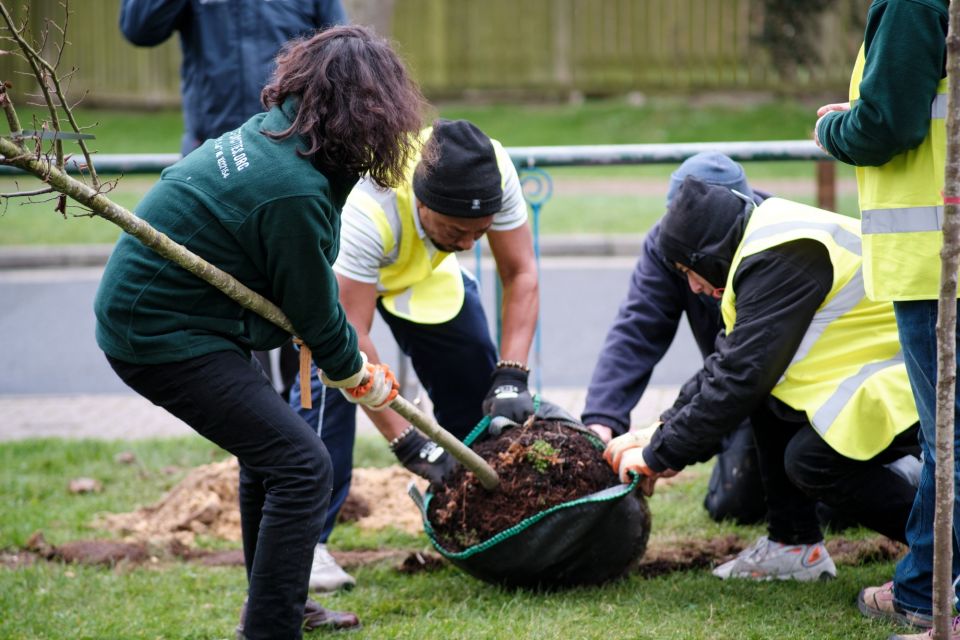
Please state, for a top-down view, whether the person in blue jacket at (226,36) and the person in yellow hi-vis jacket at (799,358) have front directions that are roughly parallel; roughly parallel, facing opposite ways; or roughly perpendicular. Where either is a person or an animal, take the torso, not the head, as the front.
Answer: roughly perpendicular

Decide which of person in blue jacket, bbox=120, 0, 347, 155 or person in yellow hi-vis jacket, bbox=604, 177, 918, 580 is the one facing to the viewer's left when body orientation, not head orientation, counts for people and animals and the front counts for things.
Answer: the person in yellow hi-vis jacket

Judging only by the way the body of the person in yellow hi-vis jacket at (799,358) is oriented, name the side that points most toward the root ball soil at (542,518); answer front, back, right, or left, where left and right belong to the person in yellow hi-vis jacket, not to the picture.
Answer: front

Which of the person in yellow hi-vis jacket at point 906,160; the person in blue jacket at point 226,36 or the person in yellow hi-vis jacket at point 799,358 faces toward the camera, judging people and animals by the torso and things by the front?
the person in blue jacket

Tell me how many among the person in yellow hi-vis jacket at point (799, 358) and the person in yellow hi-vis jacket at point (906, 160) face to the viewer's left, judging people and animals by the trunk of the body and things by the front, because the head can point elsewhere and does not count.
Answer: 2

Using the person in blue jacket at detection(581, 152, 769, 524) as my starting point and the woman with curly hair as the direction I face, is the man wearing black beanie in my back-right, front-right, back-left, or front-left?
front-right

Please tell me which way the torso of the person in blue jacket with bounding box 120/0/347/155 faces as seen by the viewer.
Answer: toward the camera

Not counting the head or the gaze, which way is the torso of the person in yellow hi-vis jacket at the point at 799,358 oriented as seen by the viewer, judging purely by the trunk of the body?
to the viewer's left

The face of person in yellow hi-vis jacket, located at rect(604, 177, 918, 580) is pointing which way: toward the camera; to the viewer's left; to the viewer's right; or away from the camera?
to the viewer's left

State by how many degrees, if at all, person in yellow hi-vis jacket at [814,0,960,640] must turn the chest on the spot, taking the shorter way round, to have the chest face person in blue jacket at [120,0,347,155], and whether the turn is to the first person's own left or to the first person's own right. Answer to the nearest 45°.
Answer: approximately 45° to the first person's own right

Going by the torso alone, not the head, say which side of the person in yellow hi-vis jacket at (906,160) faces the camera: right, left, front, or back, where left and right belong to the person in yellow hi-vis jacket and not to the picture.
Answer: left

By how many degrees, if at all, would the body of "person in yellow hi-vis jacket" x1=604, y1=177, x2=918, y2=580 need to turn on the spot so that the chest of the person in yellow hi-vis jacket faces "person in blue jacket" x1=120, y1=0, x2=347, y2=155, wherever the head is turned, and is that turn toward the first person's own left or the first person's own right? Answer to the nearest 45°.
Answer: approximately 45° to the first person's own right

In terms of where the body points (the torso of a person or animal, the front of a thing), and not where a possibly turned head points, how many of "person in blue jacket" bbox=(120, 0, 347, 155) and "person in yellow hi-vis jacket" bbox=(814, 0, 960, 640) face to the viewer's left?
1
